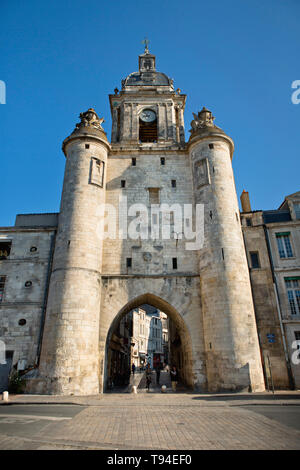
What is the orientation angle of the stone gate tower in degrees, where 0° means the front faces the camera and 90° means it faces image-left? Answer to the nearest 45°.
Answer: approximately 0°

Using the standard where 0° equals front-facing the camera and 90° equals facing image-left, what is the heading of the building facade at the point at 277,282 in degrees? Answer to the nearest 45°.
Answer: approximately 0°

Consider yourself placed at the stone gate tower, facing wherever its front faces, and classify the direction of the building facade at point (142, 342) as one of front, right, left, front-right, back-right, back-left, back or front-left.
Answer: back

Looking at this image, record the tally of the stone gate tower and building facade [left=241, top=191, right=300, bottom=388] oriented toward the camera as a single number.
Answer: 2

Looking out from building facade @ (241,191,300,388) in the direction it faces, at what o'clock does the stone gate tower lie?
The stone gate tower is roughly at 2 o'clock from the building facade.

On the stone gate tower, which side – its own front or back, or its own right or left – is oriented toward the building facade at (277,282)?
left

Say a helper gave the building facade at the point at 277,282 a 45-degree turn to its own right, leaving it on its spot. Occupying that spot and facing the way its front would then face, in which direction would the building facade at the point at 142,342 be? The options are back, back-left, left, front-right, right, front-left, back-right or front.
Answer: right
